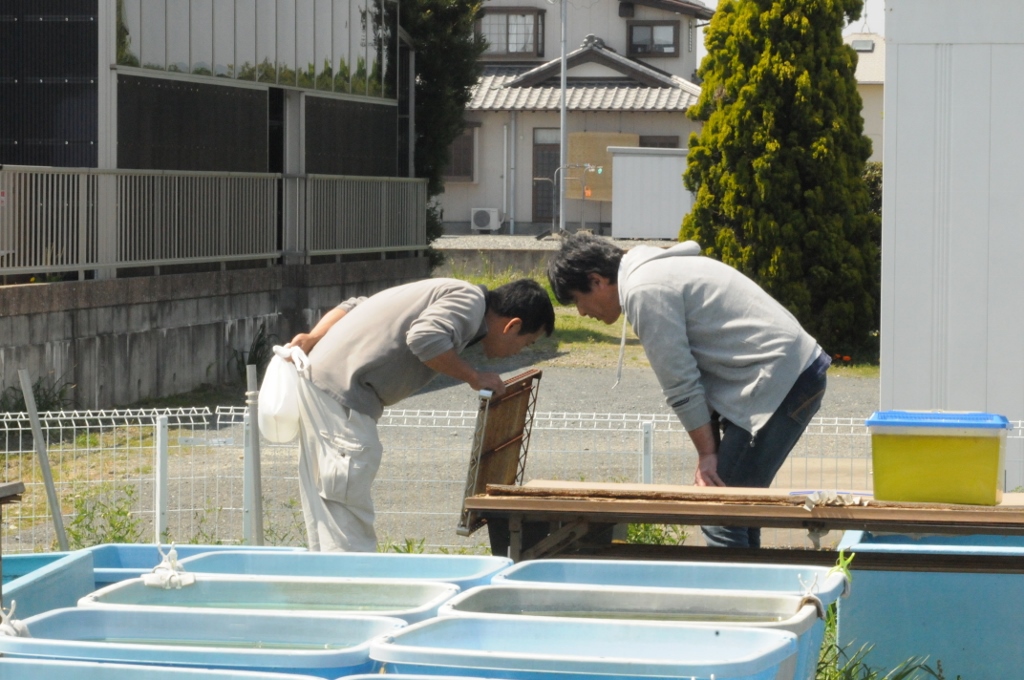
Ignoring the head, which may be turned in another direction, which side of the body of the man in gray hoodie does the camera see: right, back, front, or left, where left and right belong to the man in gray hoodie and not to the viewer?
left

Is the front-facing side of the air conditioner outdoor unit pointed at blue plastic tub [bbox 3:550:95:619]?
yes

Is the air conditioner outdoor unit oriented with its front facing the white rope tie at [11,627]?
yes

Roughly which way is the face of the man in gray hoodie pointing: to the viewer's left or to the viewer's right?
to the viewer's left

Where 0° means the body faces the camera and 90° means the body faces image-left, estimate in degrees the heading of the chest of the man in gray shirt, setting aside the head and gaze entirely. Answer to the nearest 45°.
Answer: approximately 270°

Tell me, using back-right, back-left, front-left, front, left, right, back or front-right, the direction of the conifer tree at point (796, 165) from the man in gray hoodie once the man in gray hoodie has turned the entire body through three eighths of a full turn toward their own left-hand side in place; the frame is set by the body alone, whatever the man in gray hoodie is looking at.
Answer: back-left

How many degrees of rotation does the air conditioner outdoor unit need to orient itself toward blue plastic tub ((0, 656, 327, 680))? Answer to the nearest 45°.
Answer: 0° — it already faces it

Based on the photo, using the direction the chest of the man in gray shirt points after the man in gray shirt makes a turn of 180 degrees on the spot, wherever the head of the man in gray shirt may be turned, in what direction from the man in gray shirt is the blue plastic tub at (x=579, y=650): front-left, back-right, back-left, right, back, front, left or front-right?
left

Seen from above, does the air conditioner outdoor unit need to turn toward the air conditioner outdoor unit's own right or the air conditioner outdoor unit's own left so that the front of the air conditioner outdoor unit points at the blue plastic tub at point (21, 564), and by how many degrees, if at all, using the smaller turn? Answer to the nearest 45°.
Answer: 0° — it already faces it

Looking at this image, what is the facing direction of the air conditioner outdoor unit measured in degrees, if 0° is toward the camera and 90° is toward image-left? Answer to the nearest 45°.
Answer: approximately 0°

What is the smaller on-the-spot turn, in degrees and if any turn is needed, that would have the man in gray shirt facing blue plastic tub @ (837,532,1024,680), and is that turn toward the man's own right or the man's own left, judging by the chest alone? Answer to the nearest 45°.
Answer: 0° — they already face it

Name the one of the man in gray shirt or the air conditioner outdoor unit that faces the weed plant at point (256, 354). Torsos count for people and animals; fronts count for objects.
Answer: the air conditioner outdoor unit

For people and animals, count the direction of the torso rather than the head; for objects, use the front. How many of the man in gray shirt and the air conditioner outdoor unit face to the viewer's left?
0

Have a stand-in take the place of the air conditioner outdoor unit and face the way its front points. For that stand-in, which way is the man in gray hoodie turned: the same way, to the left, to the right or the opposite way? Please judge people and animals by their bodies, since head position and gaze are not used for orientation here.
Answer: to the right

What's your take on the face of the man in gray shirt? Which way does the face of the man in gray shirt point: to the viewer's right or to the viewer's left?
to the viewer's right

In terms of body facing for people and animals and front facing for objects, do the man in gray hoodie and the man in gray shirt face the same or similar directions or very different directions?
very different directions
